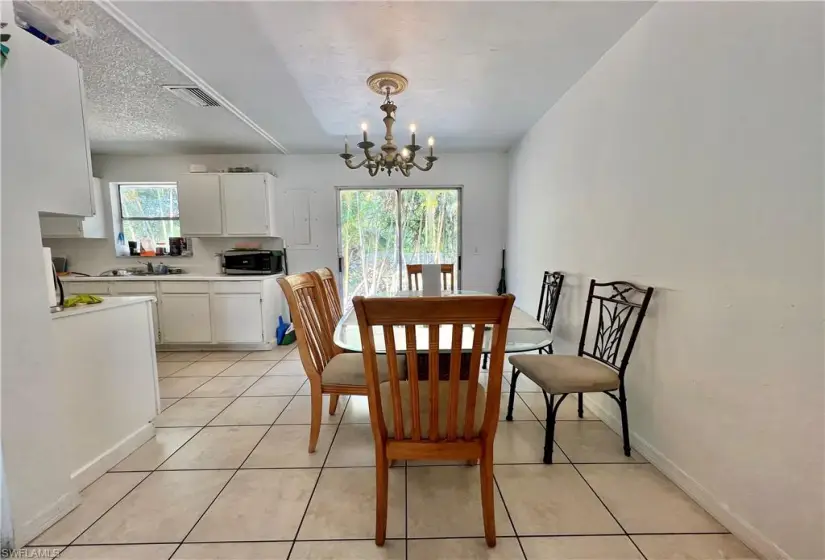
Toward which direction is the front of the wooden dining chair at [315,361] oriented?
to the viewer's right

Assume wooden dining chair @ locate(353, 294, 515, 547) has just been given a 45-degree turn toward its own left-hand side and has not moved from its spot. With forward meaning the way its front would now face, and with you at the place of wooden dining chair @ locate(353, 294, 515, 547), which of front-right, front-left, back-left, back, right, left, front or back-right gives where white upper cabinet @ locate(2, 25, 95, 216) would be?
front-left

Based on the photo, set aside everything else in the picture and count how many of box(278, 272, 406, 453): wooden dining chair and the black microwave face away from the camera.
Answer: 0

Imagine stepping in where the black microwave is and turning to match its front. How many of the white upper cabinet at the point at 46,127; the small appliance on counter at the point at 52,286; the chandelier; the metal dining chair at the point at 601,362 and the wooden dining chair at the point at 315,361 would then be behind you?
0

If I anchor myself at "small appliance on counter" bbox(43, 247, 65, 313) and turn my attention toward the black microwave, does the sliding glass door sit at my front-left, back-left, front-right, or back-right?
front-right

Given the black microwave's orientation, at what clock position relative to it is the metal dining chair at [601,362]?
The metal dining chair is roughly at 11 o'clock from the black microwave.

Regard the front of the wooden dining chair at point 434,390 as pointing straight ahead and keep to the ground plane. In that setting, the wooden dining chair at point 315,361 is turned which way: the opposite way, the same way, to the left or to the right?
to the right

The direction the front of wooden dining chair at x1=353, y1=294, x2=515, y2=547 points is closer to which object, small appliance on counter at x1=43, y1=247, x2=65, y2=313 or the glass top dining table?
the glass top dining table

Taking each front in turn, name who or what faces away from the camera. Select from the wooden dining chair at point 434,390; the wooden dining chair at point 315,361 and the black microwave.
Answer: the wooden dining chair at point 434,390

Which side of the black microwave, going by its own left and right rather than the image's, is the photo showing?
front

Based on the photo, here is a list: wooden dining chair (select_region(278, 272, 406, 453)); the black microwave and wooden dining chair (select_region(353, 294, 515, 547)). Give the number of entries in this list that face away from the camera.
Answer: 1

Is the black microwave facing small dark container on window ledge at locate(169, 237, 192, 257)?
no

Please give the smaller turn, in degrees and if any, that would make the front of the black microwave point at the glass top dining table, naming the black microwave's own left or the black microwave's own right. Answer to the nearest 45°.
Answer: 0° — it already faces it

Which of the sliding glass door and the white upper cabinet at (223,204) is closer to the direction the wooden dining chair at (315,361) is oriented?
the sliding glass door

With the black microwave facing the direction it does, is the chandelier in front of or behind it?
in front

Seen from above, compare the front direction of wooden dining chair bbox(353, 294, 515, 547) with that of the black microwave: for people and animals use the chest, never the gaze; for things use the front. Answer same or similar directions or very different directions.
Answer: very different directions

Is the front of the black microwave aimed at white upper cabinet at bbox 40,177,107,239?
no

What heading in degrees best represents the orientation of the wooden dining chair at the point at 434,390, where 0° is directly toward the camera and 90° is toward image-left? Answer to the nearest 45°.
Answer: approximately 180°

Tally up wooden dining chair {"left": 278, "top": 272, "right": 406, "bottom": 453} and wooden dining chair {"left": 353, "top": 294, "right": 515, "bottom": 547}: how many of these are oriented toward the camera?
0

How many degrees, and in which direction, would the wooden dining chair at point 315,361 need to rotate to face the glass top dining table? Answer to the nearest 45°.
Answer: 0° — it already faces it

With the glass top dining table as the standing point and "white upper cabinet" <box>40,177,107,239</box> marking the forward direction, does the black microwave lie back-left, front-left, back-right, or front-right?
front-right

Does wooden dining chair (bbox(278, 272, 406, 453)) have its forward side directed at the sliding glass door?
no

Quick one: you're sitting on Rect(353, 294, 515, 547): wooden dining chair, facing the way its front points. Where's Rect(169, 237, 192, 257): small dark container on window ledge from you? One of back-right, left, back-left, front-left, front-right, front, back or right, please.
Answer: front-left
